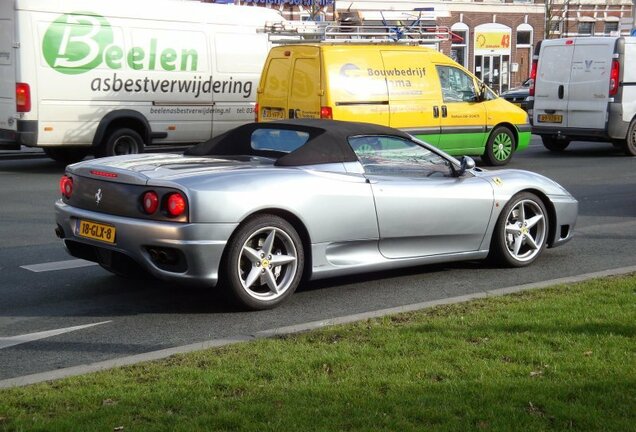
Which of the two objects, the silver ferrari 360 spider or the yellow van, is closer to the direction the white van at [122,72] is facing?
the yellow van

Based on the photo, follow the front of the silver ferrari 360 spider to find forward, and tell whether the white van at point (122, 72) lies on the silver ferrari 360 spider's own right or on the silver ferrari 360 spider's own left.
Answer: on the silver ferrari 360 spider's own left

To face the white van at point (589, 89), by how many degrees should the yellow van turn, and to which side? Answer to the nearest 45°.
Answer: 0° — it already faces it

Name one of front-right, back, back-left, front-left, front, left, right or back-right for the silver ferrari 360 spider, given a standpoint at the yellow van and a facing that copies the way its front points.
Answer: back-right

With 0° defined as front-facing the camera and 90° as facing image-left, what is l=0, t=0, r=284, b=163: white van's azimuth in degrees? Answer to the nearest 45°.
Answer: approximately 225°

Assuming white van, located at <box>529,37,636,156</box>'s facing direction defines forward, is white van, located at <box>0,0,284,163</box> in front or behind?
behind
